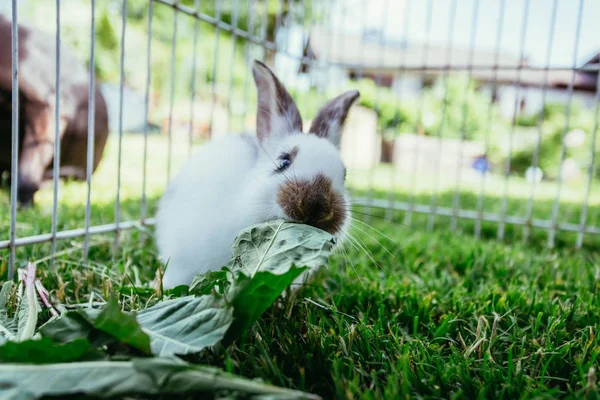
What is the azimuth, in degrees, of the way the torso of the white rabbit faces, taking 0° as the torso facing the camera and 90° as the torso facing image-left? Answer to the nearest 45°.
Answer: approximately 315°

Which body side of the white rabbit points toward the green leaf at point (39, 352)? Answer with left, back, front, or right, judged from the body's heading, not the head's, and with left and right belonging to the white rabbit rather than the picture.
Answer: right

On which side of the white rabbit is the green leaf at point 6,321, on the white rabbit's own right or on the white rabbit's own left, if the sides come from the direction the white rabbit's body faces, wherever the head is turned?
on the white rabbit's own right

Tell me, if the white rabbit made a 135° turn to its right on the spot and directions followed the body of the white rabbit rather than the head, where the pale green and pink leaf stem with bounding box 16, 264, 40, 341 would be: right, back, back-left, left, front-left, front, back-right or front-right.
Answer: front-left

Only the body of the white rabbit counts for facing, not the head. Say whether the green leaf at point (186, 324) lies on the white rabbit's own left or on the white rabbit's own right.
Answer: on the white rabbit's own right

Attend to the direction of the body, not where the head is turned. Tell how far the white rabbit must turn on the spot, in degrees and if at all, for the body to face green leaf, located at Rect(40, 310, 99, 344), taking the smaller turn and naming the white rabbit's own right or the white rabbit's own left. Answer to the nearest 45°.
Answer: approximately 90° to the white rabbit's own right

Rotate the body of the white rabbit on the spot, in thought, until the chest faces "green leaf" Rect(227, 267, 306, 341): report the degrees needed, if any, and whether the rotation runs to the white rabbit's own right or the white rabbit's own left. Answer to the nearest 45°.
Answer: approximately 45° to the white rabbit's own right

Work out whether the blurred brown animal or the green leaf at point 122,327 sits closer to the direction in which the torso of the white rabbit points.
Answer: the green leaf

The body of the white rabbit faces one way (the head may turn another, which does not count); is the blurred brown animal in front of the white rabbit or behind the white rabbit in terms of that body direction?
behind
